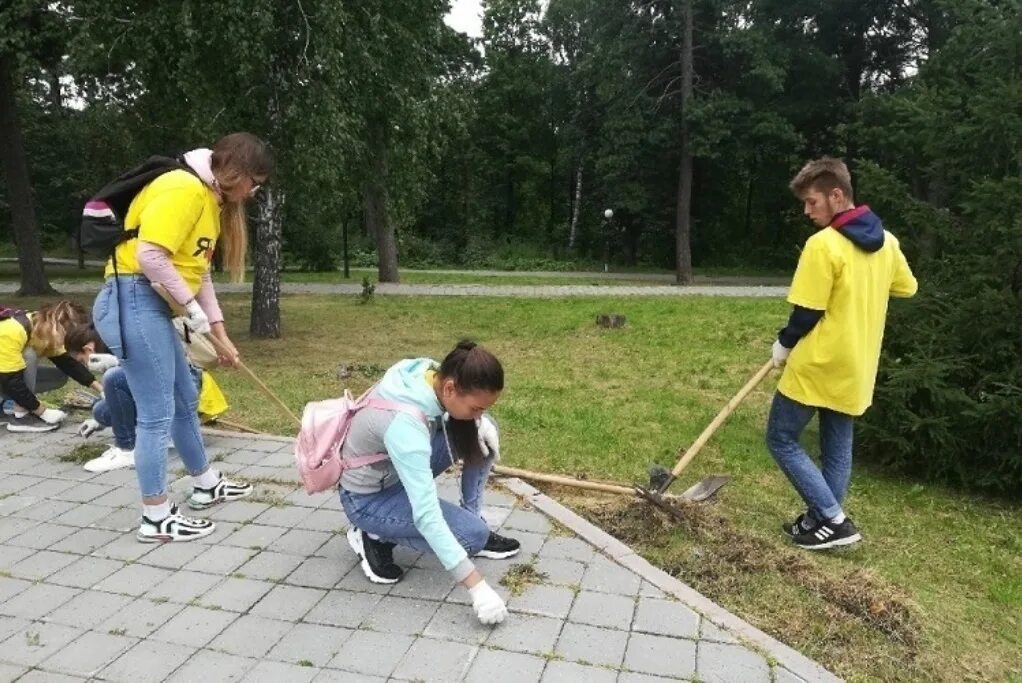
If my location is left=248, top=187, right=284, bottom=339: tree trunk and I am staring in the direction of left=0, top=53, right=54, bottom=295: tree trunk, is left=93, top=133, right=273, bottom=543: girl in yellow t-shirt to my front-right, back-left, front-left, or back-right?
back-left

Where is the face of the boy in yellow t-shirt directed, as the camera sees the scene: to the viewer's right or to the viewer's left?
to the viewer's left

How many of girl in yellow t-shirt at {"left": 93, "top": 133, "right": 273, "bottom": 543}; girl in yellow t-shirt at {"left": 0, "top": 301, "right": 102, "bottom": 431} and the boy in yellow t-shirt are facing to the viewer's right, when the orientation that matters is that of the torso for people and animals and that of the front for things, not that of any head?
2

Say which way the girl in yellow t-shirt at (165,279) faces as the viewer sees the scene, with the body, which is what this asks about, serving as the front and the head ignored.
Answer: to the viewer's right

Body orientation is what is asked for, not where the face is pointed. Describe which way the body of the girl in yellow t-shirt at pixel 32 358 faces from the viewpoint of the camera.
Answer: to the viewer's right

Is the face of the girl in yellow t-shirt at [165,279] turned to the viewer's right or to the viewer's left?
to the viewer's right

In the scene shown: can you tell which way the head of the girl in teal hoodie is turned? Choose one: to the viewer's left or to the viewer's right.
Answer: to the viewer's right

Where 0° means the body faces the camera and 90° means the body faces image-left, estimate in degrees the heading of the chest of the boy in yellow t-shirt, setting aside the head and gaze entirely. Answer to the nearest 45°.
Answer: approximately 135°

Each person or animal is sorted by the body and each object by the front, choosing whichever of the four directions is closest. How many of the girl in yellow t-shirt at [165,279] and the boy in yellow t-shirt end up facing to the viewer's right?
1

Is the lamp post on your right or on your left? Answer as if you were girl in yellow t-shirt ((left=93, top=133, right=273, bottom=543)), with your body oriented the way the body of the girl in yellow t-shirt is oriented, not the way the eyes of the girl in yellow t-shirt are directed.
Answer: on your left

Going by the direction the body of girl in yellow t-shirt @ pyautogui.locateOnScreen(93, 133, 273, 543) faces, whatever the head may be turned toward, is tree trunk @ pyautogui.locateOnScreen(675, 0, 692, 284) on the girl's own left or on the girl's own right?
on the girl's own left
